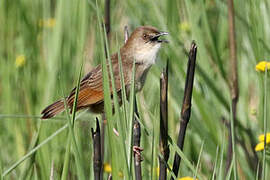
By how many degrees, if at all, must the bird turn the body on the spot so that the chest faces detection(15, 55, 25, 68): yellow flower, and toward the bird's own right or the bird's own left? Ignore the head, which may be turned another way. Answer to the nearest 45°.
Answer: approximately 135° to the bird's own left

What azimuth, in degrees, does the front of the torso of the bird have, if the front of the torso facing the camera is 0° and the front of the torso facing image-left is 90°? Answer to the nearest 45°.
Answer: approximately 270°

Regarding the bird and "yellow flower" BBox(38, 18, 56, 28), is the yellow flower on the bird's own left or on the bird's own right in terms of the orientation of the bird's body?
on the bird's own left

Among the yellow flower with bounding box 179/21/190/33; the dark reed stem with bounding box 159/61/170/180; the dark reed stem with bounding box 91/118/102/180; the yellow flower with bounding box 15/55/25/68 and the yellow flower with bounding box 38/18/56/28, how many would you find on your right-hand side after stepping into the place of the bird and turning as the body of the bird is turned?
2
